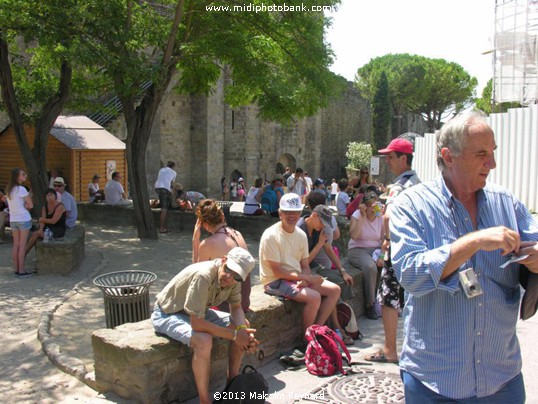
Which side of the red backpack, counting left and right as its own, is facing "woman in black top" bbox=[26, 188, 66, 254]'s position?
right

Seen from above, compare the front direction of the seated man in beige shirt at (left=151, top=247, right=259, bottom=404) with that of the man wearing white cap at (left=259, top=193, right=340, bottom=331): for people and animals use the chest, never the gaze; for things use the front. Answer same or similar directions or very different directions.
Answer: same or similar directions

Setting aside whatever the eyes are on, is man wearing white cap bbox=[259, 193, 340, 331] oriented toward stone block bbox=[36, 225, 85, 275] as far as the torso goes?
no

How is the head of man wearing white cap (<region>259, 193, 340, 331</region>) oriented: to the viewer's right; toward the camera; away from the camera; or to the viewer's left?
toward the camera

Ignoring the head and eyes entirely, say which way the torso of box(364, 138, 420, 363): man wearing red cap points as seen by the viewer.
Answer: to the viewer's left

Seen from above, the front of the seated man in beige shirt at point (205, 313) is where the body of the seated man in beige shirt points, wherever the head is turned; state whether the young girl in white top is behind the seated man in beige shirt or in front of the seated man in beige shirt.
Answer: behind

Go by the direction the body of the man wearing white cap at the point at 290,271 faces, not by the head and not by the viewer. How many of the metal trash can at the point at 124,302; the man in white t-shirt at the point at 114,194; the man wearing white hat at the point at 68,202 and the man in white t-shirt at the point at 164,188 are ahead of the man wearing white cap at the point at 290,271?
0

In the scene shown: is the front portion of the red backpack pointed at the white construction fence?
no

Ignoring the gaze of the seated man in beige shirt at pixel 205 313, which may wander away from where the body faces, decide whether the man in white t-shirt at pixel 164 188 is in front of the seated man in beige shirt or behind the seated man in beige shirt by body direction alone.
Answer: behind

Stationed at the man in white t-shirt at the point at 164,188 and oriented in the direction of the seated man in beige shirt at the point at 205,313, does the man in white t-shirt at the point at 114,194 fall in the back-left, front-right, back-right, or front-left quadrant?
back-right

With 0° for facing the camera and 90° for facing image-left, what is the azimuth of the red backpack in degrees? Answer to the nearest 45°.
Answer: approximately 45°

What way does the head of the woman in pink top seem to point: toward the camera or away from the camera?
toward the camera
